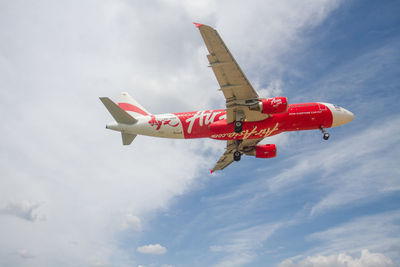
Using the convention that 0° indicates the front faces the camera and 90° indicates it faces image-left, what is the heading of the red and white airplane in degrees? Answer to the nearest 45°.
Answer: approximately 270°
